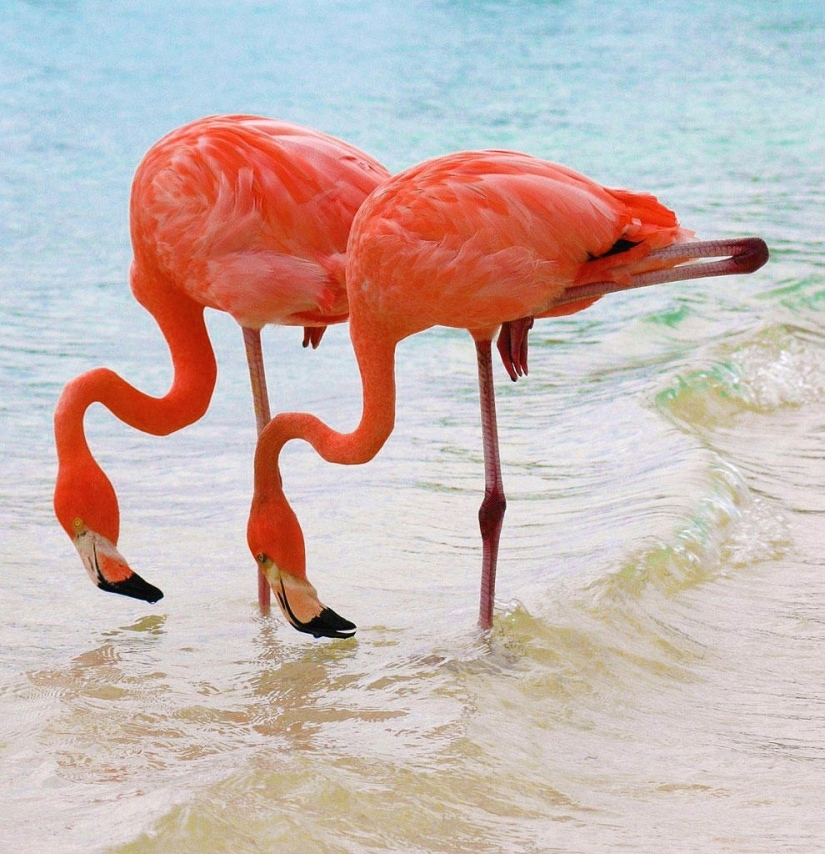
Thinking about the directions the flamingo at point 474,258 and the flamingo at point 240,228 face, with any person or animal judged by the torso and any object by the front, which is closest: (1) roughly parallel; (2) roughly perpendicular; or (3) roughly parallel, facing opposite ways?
roughly parallel

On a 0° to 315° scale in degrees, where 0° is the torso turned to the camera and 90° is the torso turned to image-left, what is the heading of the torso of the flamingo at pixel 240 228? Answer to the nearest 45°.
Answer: approximately 90°

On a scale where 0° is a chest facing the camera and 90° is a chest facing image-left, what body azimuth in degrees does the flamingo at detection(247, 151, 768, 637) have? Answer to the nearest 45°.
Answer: approximately 90°

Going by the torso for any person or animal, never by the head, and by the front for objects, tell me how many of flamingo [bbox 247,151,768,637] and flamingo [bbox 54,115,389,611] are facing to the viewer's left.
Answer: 2

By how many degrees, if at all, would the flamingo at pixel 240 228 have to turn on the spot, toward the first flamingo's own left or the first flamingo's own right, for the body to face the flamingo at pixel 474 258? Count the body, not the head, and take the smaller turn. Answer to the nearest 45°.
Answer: approximately 135° to the first flamingo's own left
